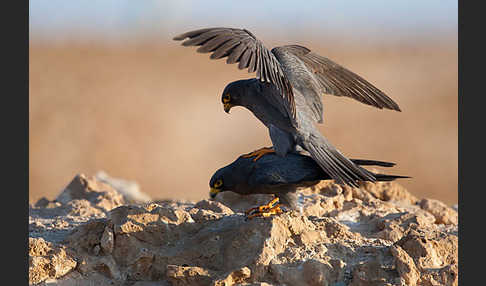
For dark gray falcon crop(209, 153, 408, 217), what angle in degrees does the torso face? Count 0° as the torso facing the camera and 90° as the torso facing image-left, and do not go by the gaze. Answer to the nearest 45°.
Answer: approximately 90°
